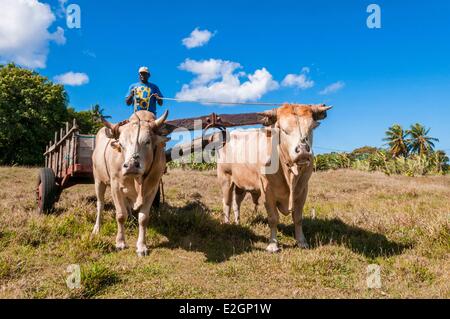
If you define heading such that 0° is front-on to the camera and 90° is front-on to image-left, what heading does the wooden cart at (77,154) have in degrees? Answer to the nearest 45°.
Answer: approximately 315°

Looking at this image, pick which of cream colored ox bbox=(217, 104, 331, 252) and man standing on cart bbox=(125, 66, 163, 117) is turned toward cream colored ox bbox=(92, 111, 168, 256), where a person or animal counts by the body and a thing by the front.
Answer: the man standing on cart

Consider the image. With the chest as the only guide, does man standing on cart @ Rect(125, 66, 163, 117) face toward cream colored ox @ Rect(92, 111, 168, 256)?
yes

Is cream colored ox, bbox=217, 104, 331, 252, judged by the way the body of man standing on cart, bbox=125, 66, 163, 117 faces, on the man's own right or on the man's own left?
on the man's own left

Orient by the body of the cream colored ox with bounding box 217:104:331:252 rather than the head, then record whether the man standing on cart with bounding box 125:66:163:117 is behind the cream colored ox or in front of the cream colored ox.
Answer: behind

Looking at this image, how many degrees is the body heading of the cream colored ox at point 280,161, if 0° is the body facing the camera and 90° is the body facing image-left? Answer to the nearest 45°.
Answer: approximately 315°

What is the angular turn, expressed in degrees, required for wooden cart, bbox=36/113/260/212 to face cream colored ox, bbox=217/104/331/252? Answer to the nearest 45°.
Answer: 0° — it already faces it

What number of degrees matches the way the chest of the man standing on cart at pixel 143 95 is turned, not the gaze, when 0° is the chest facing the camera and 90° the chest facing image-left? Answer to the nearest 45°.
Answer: approximately 0°
